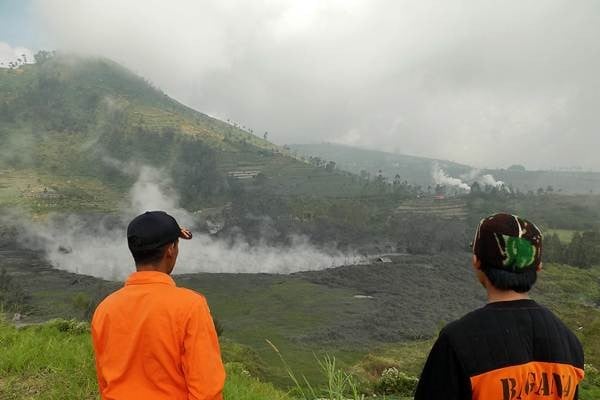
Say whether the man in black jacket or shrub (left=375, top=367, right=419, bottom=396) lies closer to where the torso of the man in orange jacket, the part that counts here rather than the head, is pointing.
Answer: the shrub

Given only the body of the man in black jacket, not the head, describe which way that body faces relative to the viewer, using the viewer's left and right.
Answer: facing away from the viewer and to the left of the viewer

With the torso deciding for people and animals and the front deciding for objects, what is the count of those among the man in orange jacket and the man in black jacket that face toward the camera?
0

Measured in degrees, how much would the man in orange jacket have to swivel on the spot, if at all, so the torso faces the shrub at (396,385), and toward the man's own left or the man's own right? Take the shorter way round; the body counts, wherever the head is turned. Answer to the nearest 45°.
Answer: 0° — they already face it

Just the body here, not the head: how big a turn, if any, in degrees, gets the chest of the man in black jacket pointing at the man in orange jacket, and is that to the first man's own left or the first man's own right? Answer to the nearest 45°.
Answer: approximately 45° to the first man's own left

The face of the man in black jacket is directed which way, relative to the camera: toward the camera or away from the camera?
away from the camera

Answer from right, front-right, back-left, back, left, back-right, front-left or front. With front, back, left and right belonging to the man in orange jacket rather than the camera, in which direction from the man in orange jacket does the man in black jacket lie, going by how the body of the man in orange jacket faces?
right

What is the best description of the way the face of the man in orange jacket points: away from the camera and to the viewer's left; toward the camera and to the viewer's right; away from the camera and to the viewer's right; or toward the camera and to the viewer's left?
away from the camera and to the viewer's right

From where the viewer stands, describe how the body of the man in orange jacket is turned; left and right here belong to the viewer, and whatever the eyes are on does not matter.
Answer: facing away from the viewer and to the right of the viewer
